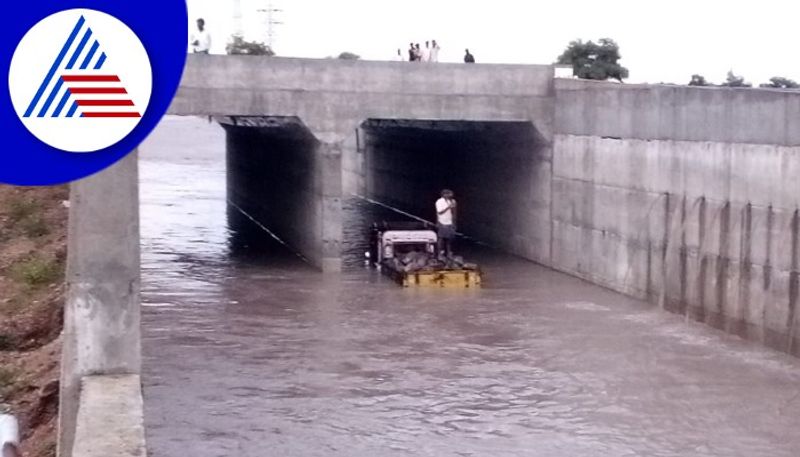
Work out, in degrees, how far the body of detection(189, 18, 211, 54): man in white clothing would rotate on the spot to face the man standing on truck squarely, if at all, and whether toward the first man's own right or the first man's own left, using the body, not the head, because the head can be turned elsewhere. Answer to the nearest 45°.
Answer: approximately 45° to the first man's own left

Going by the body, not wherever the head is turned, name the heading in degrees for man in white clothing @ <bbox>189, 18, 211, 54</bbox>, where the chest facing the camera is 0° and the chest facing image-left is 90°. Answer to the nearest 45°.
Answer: approximately 0°

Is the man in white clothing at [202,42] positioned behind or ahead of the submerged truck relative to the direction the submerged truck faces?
ahead

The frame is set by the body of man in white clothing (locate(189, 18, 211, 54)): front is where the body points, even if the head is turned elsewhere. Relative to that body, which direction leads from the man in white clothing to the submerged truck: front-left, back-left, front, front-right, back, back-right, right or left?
front-left
